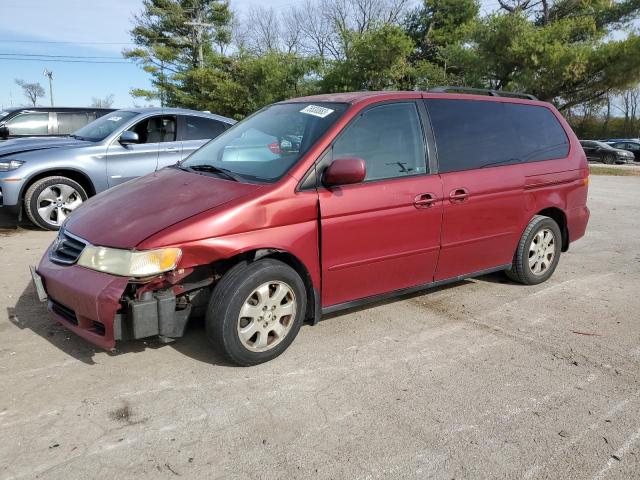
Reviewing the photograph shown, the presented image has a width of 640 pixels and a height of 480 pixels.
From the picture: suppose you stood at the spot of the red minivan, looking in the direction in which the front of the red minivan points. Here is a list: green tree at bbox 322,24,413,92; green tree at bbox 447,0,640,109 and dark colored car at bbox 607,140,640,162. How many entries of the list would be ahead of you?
0

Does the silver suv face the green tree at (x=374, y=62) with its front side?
no

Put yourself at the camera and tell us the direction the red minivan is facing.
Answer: facing the viewer and to the left of the viewer

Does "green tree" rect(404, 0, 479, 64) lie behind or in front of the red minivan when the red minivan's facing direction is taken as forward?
behind

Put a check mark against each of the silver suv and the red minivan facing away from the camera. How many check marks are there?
0

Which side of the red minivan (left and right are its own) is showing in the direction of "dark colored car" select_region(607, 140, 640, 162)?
back

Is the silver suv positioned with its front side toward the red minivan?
no

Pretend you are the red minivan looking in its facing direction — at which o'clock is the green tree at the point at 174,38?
The green tree is roughly at 4 o'clock from the red minivan.

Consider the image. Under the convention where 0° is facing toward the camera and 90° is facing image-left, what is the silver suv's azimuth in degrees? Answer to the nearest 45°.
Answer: approximately 45°

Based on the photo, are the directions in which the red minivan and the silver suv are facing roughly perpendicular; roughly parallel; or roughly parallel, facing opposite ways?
roughly parallel

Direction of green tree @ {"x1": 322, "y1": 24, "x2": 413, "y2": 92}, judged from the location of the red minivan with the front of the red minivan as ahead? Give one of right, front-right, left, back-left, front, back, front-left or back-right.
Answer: back-right

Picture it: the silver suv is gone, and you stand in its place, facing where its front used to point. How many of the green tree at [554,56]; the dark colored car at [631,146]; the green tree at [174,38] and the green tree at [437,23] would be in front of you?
0

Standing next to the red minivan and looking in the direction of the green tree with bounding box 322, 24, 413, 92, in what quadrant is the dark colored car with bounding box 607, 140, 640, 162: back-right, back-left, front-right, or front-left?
front-right

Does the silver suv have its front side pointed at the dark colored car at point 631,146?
no

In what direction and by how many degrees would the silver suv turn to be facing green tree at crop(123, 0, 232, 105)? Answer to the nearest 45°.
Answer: approximately 135° to its right

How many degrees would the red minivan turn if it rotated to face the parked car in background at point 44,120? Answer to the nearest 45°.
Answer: approximately 90° to its right
